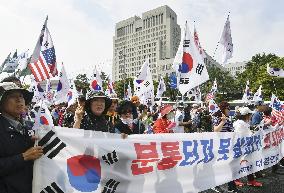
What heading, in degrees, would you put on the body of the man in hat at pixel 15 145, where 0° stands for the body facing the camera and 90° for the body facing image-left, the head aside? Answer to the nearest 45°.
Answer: approximately 315°

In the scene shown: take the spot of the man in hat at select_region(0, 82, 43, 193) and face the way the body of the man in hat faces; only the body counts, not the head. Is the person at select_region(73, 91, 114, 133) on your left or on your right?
on your left

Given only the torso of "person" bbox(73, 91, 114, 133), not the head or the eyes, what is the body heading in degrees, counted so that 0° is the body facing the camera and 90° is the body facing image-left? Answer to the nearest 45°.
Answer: approximately 0°

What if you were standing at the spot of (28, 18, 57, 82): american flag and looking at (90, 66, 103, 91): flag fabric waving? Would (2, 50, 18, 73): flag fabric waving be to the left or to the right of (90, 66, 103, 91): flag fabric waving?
left

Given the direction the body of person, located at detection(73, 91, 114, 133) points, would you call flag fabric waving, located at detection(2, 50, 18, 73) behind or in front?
behind

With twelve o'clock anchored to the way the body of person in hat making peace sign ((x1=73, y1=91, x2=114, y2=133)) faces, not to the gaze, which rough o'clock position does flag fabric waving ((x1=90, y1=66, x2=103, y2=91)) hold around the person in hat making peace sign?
The flag fabric waving is roughly at 6 o'clock from the person in hat making peace sign.
